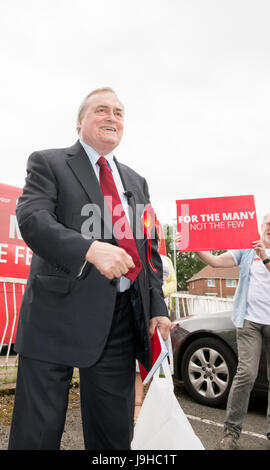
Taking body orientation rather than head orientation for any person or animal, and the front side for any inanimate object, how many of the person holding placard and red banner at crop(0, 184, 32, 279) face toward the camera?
2

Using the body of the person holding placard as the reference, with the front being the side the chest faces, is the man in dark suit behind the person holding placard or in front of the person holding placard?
in front

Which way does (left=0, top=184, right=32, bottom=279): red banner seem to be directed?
toward the camera

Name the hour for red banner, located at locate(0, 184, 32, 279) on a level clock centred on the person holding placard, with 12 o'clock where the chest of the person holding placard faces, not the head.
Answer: The red banner is roughly at 4 o'clock from the person holding placard.

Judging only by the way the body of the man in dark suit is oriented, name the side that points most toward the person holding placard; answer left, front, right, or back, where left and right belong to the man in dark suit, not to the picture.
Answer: left

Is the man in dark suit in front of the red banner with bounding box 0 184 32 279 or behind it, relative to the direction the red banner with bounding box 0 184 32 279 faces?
in front

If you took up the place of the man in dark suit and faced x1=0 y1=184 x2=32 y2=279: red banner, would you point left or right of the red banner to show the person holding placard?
right

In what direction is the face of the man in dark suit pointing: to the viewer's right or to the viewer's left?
to the viewer's right

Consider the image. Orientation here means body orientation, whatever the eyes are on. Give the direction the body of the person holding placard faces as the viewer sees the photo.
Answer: toward the camera
